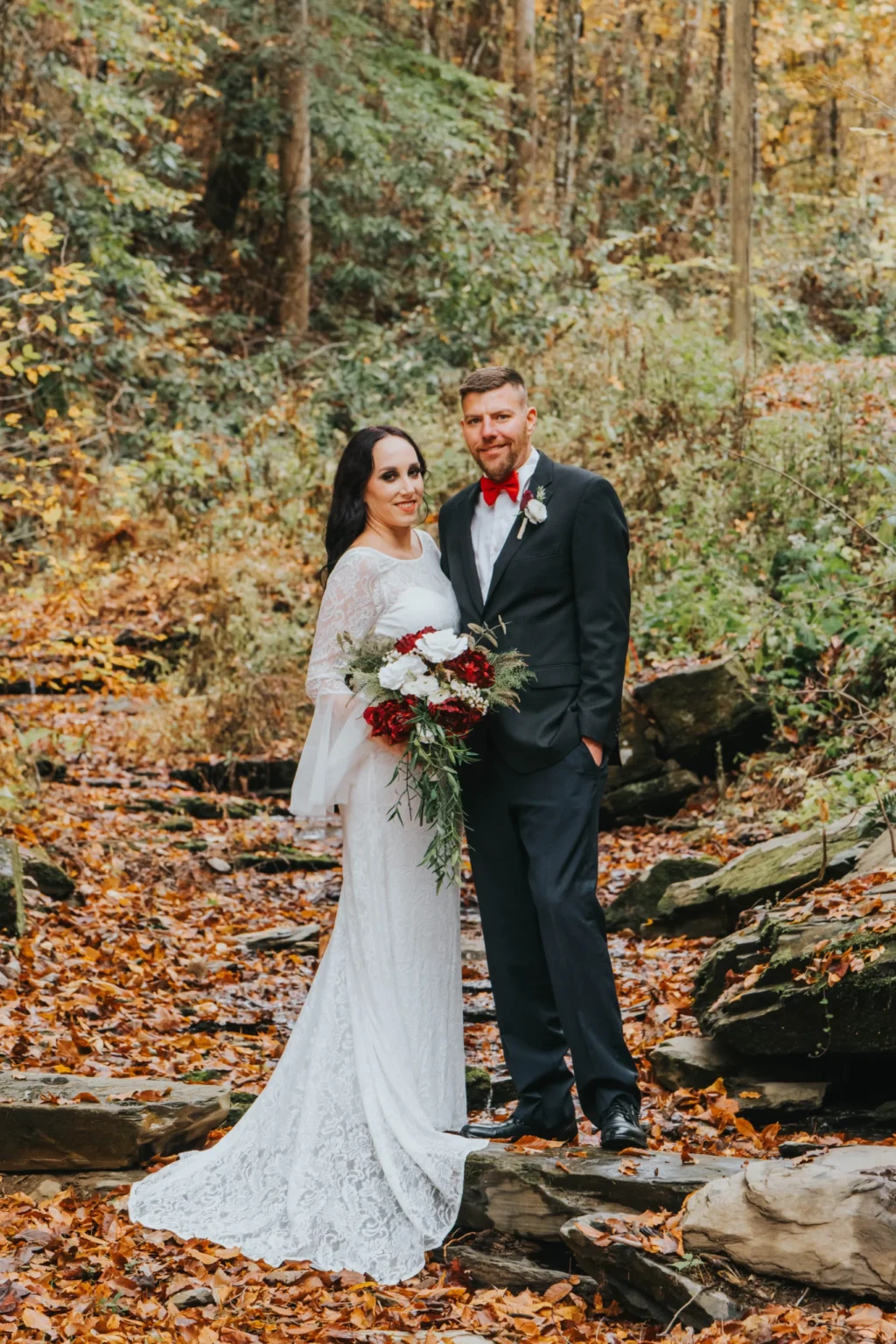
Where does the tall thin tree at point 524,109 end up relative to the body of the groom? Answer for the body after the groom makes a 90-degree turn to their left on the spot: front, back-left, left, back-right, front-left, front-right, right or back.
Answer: back-left

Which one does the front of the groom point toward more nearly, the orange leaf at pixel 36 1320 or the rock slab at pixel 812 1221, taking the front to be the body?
the orange leaf

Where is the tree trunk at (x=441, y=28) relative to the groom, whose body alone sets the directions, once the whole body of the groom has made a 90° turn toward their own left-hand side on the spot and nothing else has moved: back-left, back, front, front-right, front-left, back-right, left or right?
back-left

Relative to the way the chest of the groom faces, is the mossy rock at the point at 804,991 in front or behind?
behind

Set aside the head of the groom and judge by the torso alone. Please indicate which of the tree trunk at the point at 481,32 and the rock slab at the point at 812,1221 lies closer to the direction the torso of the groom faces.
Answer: the rock slab

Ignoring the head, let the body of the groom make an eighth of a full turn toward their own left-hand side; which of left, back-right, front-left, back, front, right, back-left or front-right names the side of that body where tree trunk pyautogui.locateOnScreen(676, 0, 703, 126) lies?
back

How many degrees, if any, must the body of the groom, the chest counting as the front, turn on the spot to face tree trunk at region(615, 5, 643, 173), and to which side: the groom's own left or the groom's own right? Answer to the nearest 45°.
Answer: approximately 135° to the groom's own right

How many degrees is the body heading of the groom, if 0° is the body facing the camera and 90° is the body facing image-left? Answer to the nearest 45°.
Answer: approximately 45°

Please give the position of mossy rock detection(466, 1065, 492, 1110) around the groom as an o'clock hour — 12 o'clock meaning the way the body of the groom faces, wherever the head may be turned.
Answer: The mossy rock is roughly at 4 o'clock from the groom.
